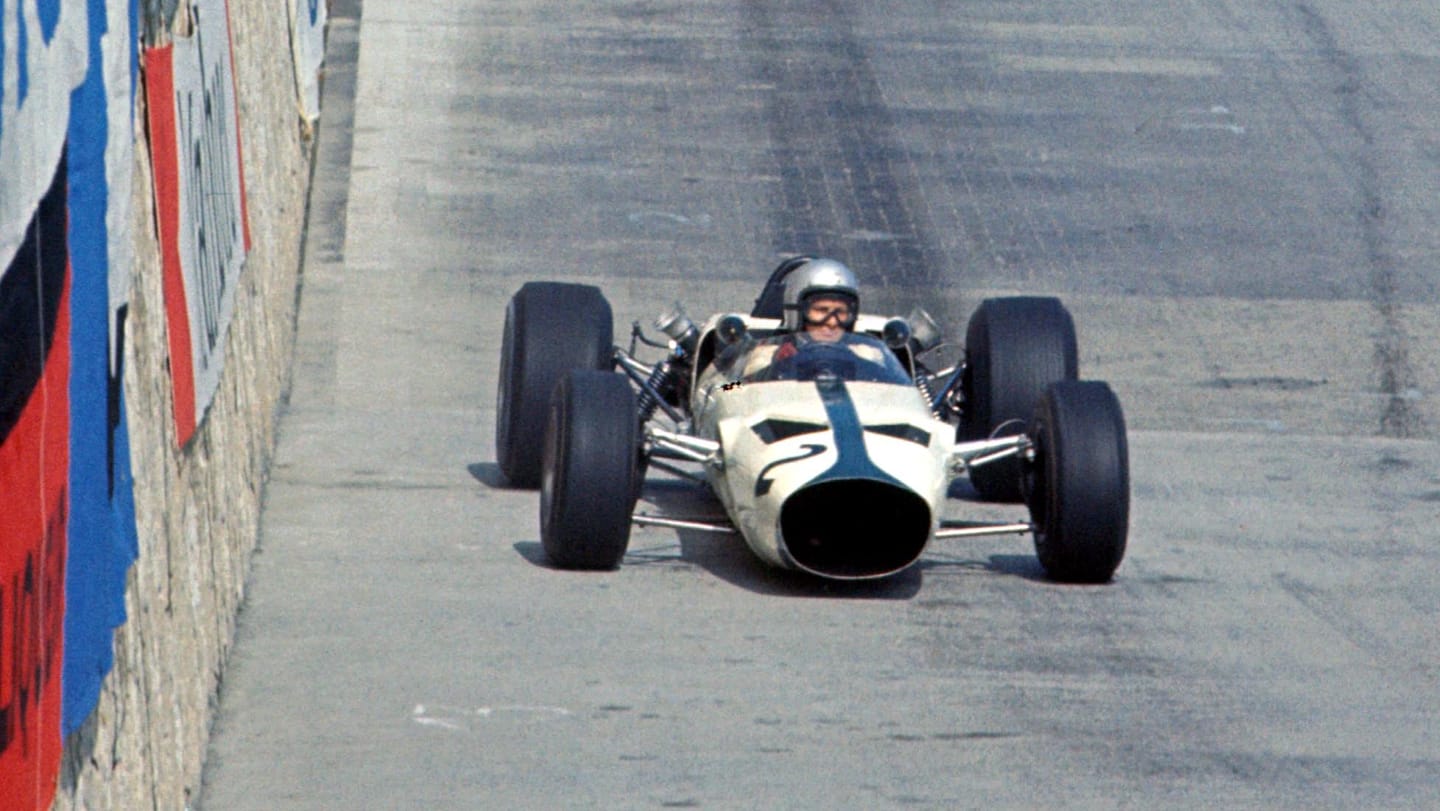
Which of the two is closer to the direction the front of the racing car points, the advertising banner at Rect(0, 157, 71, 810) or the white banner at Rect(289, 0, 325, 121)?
the advertising banner

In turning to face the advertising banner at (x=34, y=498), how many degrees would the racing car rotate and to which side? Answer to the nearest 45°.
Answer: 0° — it already faces it

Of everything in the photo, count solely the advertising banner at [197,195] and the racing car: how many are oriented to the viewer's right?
1

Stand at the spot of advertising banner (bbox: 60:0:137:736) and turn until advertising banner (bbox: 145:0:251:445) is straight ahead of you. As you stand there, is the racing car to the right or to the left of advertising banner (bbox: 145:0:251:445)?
right

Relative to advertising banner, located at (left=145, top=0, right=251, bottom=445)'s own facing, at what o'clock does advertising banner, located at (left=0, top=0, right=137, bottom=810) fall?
advertising banner, located at (left=0, top=0, right=137, bottom=810) is roughly at 3 o'clock from advertising banner, located at (left=145, top=0, right=251, bottom=445).

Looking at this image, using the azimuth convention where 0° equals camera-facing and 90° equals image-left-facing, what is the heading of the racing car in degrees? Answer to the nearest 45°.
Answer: approximately 0°

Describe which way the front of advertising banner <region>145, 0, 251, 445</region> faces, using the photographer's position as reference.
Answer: facing to the right of the viewer

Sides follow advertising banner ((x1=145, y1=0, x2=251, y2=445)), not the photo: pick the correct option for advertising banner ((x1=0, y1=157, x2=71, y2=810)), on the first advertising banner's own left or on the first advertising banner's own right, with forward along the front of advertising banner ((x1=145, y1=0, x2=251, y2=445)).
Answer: on the first advertising banner's own right

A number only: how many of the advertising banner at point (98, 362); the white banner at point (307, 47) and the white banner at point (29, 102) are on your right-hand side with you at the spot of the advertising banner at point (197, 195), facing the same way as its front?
2

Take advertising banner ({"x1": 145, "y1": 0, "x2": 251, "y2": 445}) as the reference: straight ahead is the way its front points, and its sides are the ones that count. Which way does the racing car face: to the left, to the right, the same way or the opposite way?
to the right

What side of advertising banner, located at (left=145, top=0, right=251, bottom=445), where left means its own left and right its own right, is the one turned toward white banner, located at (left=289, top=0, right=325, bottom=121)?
left

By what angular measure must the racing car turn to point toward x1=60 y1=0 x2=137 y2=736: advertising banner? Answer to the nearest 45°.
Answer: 0° — it already faces it

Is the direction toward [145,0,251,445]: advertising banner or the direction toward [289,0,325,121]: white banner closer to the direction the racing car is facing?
the advertising banner
